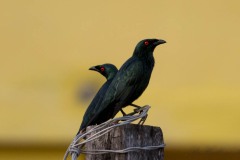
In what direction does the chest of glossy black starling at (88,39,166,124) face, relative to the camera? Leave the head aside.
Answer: to the viewer's right

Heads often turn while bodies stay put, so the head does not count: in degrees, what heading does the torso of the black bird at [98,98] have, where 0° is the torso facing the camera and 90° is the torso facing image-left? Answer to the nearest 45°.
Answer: approximately 270°

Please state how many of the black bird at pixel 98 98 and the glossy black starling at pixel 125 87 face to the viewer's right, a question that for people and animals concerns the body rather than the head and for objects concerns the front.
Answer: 2
